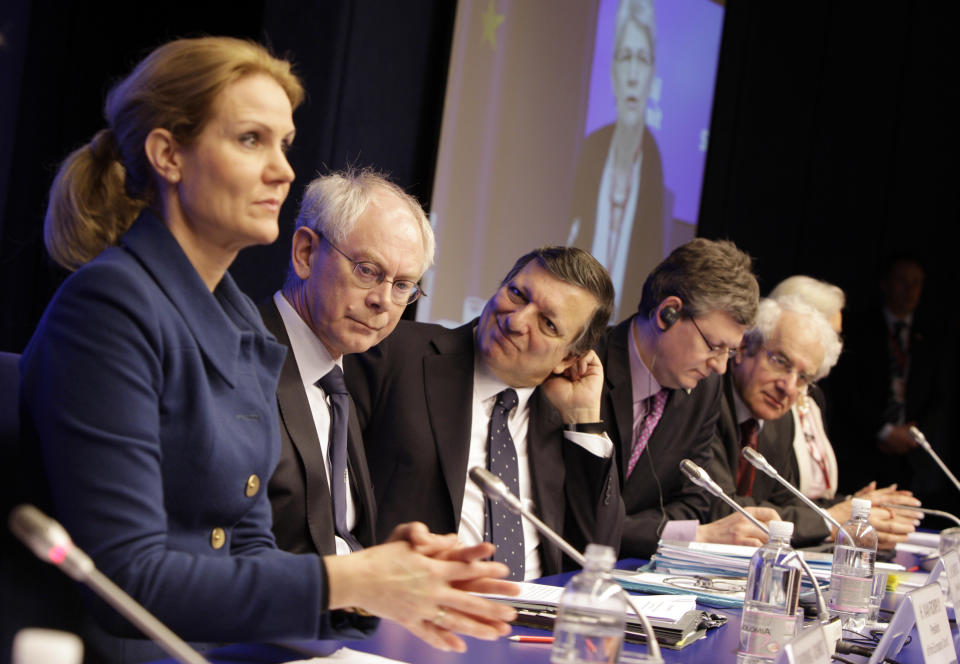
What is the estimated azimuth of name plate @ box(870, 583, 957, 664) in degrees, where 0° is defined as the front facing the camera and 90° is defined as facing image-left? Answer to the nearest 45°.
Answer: approximately 315°

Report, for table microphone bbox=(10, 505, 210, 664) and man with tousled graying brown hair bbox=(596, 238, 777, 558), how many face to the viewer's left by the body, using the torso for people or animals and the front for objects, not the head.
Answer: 1

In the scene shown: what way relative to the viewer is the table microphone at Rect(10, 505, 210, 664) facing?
to the viewer's left

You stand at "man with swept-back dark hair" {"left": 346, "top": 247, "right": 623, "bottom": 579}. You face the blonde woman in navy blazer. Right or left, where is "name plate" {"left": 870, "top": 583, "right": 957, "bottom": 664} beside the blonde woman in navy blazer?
left

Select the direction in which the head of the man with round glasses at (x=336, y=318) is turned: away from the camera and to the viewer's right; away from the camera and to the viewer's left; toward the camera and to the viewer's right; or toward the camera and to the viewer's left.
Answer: toward the camera and to the viewer's right

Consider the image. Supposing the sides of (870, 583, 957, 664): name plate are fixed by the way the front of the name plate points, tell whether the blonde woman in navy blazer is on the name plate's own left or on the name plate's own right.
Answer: on the name plate's own right

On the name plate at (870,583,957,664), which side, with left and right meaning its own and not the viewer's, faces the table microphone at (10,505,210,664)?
right

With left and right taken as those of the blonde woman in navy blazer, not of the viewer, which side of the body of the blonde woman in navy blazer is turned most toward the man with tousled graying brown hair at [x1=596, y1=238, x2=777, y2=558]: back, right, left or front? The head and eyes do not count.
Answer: left

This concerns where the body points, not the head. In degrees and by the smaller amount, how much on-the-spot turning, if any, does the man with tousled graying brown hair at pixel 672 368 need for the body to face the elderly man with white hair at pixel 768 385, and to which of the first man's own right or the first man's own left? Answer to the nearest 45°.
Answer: approximately 90° to the first man's own left

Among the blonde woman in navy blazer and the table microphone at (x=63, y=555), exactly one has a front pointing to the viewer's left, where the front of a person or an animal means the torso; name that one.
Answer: the table microphone
